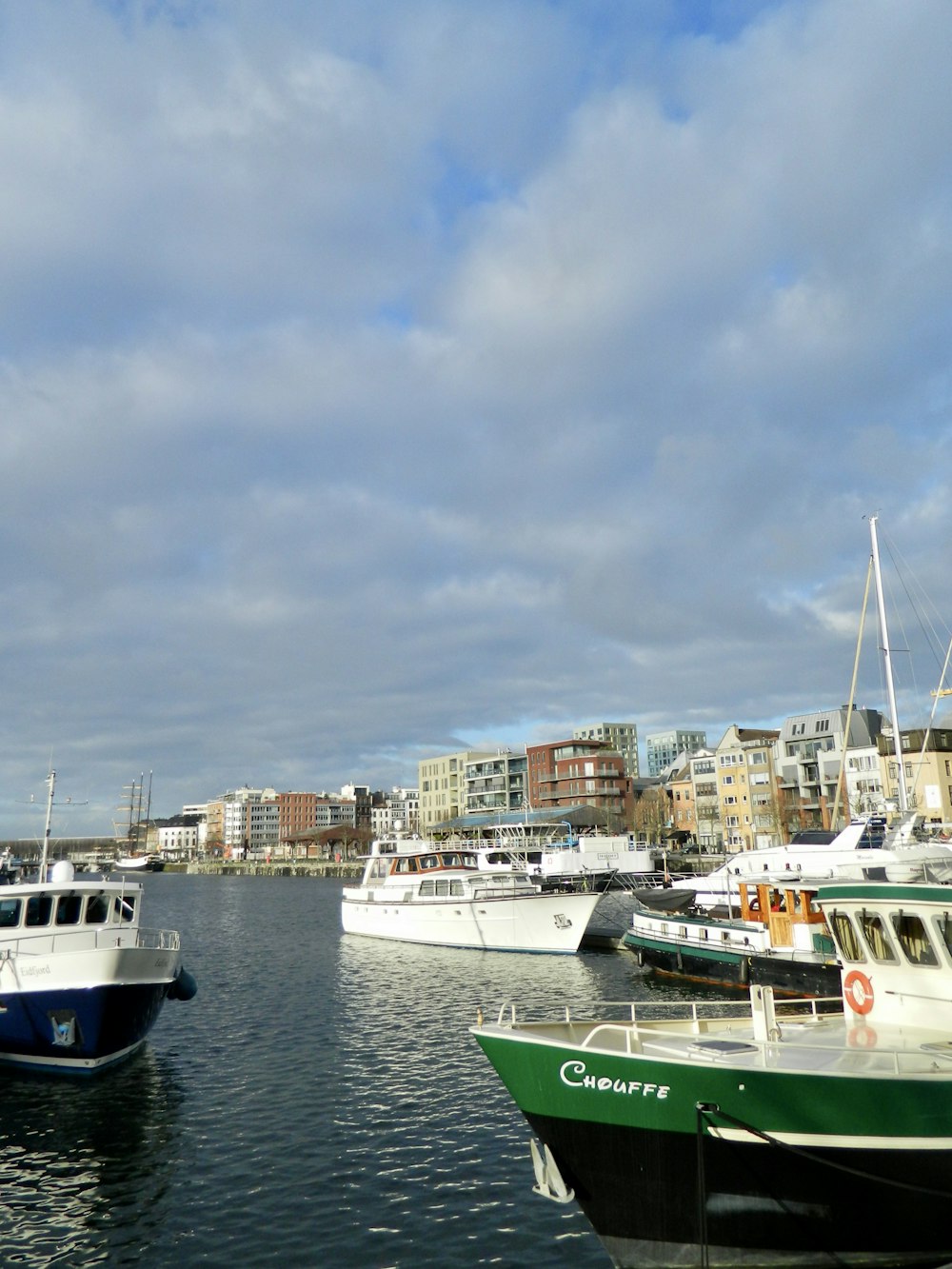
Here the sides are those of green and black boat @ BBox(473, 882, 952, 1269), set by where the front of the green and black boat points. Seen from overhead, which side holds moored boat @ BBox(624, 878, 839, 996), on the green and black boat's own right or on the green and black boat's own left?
on the green and black boat's own right

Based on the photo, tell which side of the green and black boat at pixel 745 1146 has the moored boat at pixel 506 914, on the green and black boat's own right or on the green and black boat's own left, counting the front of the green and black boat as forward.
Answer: on the green and black boat's own right

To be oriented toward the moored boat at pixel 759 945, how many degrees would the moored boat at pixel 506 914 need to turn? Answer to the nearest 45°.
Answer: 0° — it already faces it

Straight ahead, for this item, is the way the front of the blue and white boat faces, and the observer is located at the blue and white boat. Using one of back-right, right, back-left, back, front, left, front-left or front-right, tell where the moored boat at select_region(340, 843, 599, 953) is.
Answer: left

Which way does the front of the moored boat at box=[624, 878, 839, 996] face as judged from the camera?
facing away from the viewer and to the left of the viewer

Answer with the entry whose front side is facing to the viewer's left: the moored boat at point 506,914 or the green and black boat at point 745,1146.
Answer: the green and black boat

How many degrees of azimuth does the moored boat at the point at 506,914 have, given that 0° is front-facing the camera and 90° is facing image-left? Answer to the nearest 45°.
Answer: approximately 315°

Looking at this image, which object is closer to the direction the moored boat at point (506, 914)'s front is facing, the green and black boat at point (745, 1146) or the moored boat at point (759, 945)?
the moored boat

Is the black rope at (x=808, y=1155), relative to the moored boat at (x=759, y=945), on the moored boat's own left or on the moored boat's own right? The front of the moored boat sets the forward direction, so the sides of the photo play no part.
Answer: on the moored boat's own left

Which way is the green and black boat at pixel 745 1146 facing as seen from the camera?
to the viewer's left

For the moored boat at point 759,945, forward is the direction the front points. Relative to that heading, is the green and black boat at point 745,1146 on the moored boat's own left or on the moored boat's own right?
on the moored boat's own left

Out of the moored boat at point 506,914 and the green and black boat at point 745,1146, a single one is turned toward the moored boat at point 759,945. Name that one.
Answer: the moored boat at point 506,914

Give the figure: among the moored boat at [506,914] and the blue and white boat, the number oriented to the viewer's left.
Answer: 0

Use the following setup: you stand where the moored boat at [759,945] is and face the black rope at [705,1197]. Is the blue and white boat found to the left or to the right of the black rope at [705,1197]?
right

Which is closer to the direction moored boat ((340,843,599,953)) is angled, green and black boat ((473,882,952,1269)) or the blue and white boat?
the green and black boat
